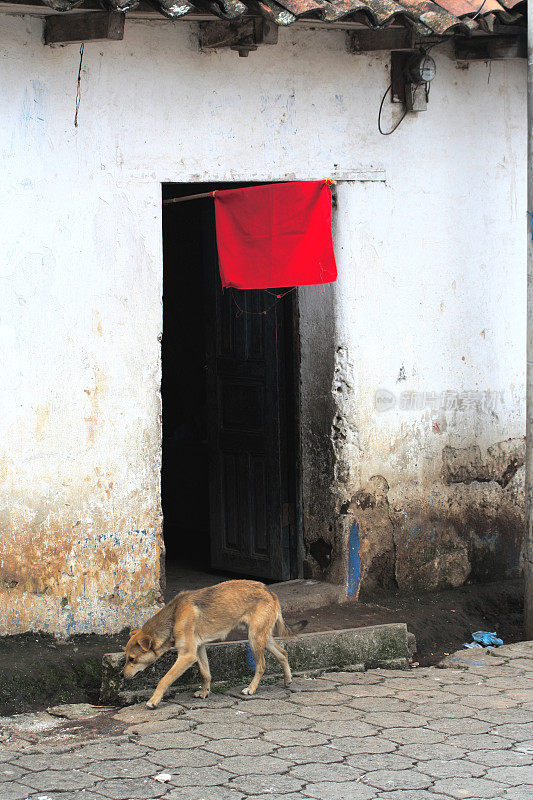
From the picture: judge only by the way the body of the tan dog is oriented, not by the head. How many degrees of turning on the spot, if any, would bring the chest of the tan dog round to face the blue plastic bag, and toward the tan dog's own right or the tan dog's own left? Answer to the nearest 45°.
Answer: approximately 135° to the tan dog's own right

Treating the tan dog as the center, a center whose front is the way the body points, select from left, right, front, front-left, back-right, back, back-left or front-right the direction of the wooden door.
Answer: right

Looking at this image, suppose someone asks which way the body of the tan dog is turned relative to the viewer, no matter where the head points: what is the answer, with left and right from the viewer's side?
facing to the left of the viewer

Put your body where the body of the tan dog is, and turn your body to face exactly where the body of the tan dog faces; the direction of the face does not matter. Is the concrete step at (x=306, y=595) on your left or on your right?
on your right
